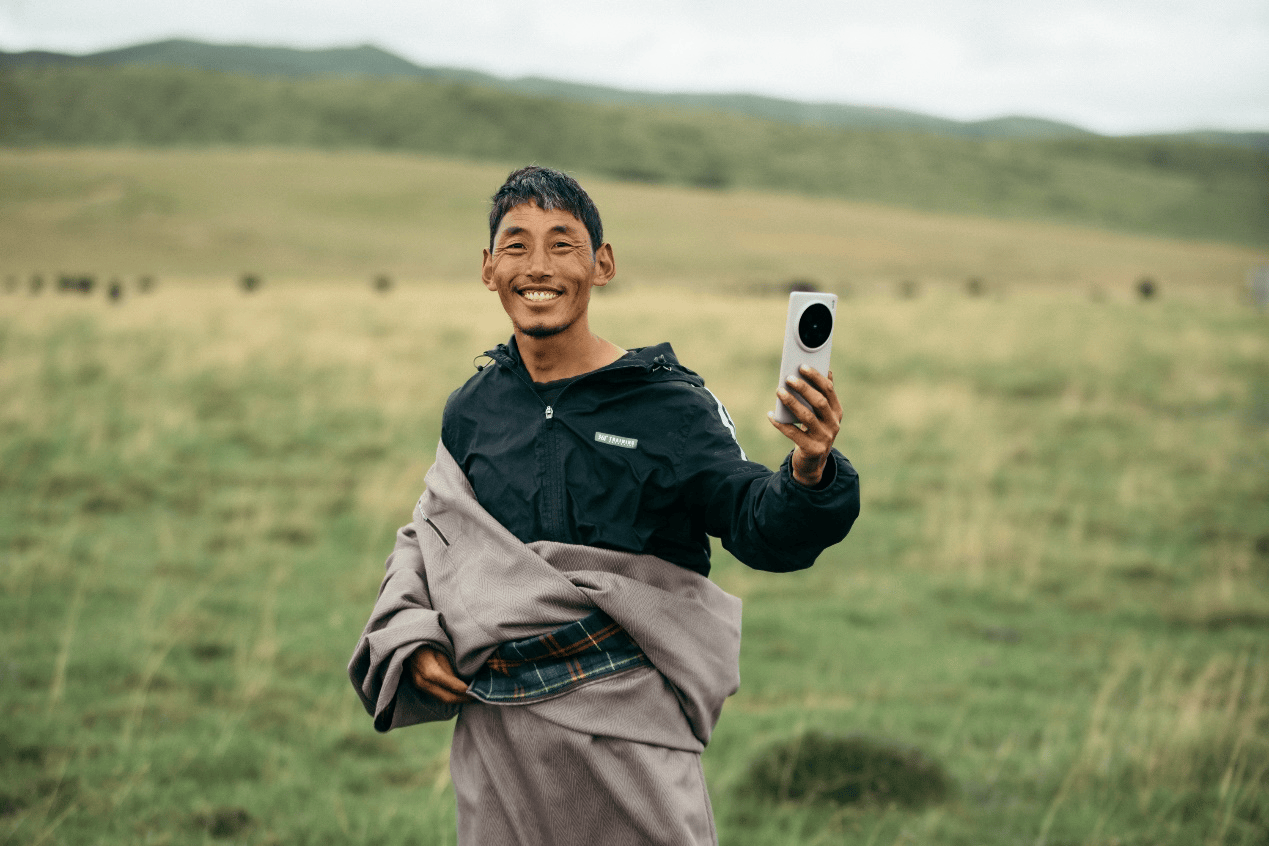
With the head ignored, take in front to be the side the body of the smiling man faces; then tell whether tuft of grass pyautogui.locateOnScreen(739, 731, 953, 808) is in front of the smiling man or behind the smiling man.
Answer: behind

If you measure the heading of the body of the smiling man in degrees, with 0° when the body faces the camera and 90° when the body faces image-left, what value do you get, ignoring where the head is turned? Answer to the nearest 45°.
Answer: approximately 0°
